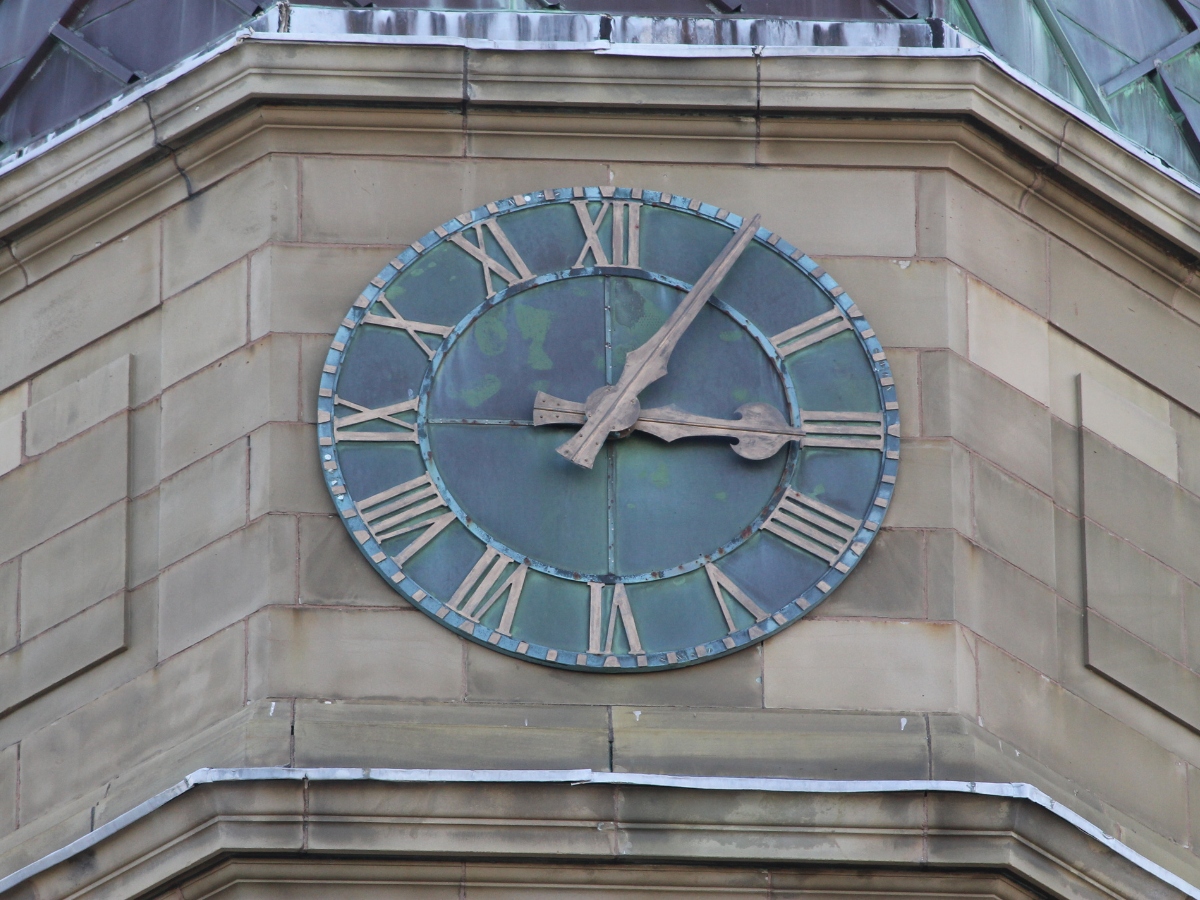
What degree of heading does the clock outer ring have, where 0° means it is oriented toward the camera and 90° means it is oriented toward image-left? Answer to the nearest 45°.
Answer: approximately 0°
